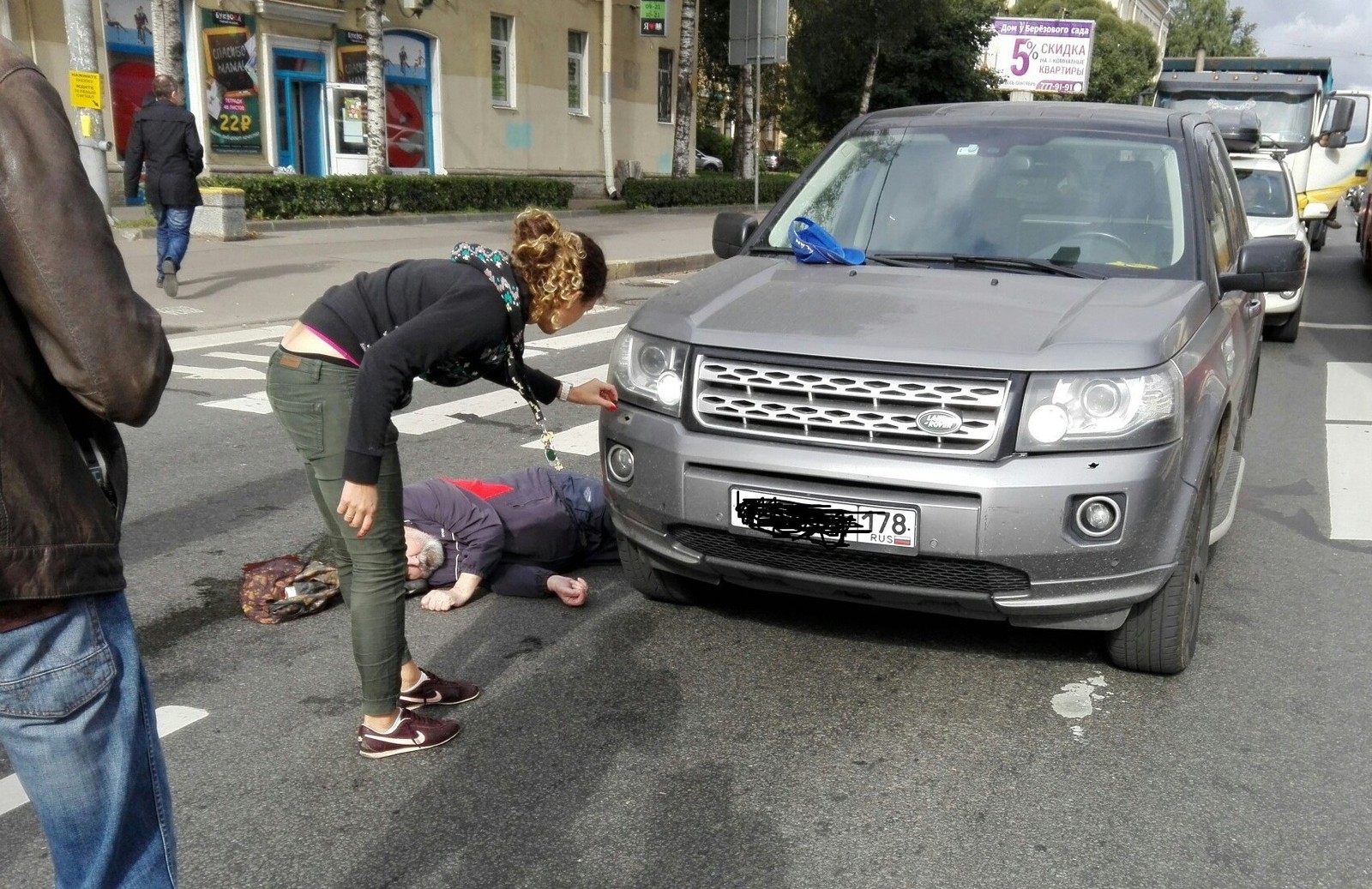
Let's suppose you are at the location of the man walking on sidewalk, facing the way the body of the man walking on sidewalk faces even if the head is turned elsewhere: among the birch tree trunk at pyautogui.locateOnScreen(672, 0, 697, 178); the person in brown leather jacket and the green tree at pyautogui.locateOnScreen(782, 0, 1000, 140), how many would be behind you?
1

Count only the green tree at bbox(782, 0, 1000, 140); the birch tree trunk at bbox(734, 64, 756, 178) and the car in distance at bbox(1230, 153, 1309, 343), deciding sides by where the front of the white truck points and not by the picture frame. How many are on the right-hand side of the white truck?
2

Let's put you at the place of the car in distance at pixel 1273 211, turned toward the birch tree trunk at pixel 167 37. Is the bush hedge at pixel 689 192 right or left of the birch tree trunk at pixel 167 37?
right

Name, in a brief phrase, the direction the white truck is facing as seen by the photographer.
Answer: facing the viewer and to the left of the viewer

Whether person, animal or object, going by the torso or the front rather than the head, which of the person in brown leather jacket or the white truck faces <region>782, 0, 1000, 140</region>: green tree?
the person in brown leather jacket

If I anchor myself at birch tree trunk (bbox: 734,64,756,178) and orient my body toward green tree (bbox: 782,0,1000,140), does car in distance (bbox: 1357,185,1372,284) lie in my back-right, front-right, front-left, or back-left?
back-right

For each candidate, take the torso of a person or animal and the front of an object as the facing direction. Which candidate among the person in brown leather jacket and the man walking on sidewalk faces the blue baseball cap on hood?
the person in brown leather jacket

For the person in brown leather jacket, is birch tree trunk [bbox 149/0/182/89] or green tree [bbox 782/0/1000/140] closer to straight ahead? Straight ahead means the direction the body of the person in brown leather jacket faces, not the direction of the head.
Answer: the green tree

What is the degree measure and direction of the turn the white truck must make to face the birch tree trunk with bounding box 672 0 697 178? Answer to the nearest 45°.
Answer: approximately 90° to its right
